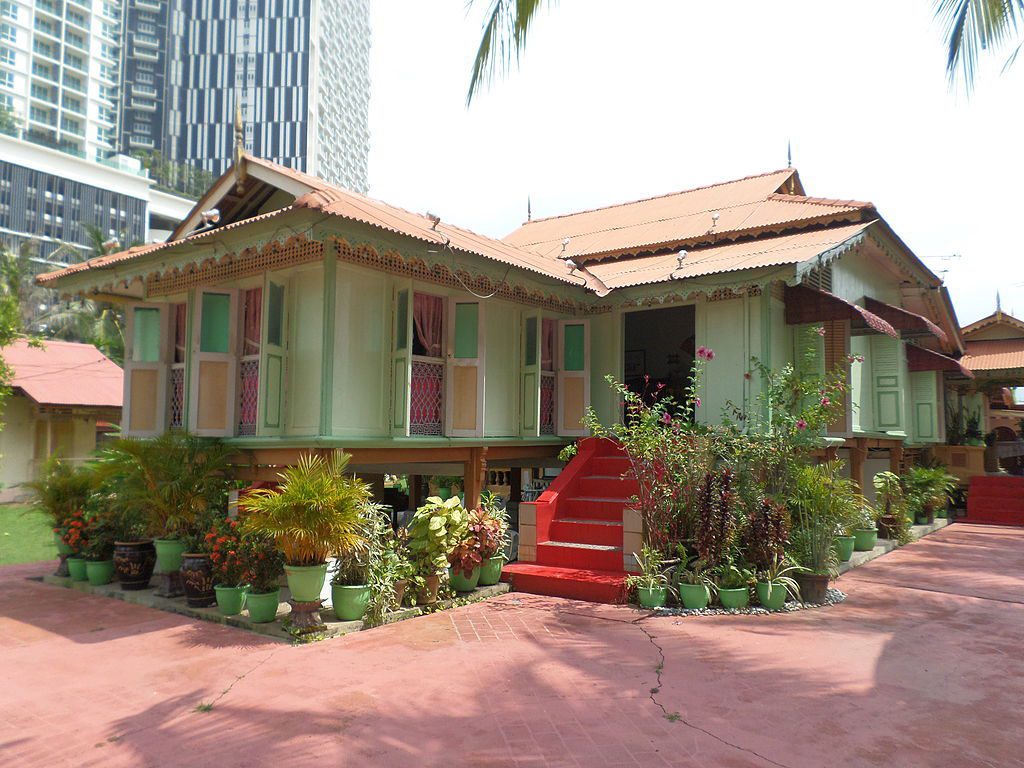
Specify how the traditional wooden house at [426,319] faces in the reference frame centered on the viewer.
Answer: facing the viewer and to the left of the viewer

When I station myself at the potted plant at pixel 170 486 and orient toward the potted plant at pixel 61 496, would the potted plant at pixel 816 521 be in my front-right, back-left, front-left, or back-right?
back-right

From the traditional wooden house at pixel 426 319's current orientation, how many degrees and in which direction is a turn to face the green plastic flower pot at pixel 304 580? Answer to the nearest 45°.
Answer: approximately 45° to its left

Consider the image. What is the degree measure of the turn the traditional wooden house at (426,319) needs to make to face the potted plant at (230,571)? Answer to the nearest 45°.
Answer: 0° — it already faces it

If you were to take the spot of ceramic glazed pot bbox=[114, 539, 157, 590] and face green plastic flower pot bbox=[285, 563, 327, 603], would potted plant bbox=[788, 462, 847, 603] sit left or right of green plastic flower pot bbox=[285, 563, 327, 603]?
left
